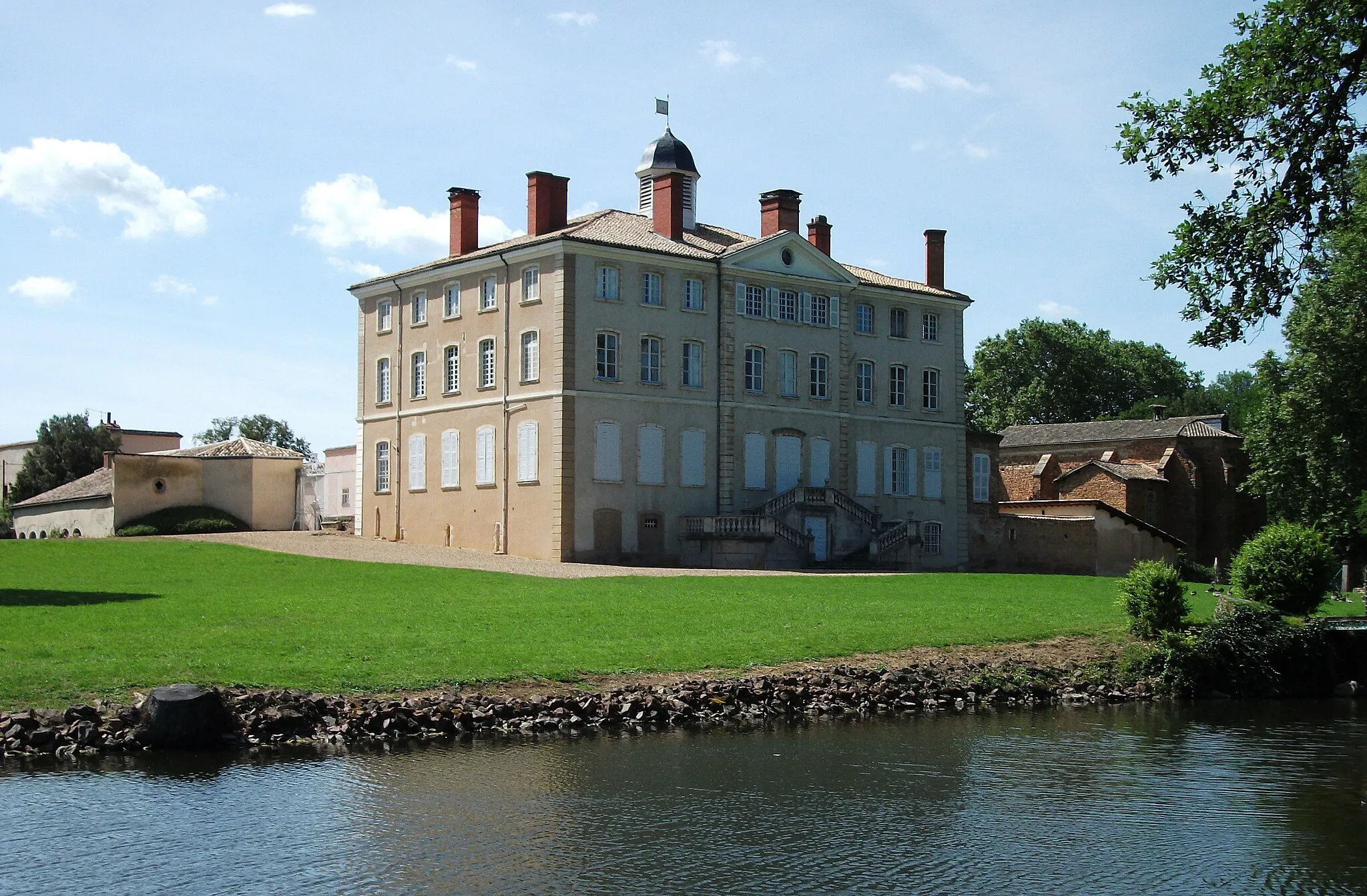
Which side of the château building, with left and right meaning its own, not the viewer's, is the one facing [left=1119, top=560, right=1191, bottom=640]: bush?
front

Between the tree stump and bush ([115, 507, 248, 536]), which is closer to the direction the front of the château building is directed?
the tree stump

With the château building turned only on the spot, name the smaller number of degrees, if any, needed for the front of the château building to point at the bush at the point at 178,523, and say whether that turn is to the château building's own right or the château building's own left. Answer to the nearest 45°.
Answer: approximately 135° to the château building's own right

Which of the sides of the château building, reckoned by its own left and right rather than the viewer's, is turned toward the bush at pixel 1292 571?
front

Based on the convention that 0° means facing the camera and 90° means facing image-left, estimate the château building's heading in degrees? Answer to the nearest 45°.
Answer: approximately 315°

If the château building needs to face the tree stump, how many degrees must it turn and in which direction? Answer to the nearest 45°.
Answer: approximately 45° to its right
